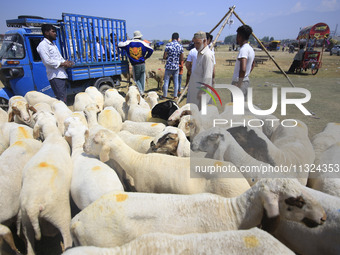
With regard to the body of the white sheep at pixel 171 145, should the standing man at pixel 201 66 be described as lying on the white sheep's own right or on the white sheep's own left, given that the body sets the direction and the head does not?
on the white sheep's own right

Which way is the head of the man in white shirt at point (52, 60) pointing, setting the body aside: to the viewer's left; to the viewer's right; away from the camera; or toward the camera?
to the viewer's right

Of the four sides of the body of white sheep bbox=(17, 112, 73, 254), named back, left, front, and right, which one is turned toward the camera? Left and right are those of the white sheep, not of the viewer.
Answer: back

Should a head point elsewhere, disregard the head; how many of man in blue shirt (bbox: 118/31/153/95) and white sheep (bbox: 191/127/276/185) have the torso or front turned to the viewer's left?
1

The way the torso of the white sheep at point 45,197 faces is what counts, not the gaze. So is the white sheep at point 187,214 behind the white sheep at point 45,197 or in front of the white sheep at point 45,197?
behind

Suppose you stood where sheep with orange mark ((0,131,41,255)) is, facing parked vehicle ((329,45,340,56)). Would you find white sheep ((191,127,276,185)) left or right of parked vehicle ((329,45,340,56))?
right

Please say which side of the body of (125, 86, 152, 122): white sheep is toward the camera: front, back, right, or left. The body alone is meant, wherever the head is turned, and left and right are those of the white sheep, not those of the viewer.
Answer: back
